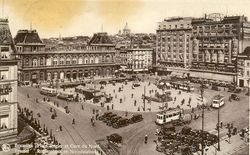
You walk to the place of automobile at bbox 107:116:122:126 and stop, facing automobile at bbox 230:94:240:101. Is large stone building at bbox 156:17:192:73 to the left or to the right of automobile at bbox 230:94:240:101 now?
left

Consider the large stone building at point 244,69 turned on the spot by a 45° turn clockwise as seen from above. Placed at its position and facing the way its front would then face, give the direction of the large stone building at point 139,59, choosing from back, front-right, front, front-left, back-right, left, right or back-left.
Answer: front-right

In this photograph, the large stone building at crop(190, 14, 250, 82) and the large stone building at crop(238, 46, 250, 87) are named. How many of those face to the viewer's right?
0

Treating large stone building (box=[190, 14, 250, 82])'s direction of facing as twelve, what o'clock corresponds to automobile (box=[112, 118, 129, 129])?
The automobile is roughly at 11 o'clock from the large stone building.

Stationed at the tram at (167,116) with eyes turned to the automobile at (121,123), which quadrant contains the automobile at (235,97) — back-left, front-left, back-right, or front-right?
back-right

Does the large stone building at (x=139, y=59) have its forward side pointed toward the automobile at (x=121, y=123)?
yes

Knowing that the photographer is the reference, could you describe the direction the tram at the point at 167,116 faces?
facing the viewer and to the left of the viewer

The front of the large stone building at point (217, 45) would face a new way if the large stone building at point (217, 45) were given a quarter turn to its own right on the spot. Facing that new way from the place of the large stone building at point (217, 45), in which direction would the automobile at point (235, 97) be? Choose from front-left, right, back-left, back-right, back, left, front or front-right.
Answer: back-left

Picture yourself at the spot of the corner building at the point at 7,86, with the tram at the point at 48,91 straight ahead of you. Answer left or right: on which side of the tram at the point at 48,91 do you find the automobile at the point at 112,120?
right

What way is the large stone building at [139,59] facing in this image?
toward the camera

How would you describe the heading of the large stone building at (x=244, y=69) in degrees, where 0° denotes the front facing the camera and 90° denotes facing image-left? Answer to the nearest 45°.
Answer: approximately 45°

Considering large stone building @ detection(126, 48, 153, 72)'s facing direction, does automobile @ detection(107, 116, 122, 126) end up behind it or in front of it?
in front

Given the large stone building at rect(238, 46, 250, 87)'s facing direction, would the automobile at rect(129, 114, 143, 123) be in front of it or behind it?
in front
